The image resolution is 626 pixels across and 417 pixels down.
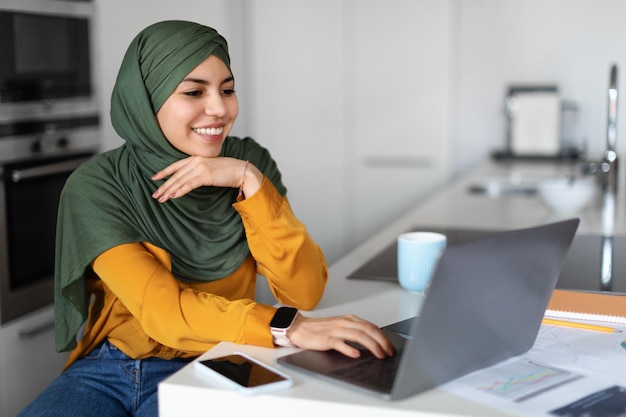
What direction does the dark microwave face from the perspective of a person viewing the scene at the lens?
facing the viewer and to the right of the viewer

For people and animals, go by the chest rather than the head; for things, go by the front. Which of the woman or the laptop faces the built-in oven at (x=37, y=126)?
the laptop

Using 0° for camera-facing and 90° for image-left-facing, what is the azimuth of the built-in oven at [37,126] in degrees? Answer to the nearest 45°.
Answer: approximately 315°

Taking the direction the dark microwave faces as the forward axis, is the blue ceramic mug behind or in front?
in front

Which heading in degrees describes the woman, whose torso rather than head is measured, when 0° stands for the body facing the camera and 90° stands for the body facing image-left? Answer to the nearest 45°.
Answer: approximately 315°

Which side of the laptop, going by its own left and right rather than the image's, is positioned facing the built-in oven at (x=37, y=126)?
front

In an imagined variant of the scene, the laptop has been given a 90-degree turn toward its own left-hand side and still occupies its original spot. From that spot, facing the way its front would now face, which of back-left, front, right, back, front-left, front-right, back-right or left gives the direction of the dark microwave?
right

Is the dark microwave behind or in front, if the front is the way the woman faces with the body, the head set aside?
behind

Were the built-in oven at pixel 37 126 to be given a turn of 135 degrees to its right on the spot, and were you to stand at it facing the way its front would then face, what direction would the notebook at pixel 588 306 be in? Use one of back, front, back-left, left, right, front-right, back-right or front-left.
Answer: back-left
